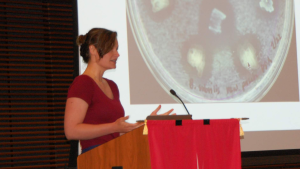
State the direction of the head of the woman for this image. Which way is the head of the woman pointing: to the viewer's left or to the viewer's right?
to the viewer's right

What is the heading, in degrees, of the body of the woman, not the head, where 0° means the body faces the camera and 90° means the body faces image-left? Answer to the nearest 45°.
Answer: approximately 315°

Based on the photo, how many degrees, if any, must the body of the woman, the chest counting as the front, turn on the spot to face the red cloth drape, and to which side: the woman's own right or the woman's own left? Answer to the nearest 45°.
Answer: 0° — they already face it
